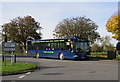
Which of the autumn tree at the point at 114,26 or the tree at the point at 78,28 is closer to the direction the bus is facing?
the autumn tree

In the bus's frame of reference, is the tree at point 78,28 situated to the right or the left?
on its left

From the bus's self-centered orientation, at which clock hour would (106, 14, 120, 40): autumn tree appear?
The autumn tree is roughly at 11 o'clock from the bus.

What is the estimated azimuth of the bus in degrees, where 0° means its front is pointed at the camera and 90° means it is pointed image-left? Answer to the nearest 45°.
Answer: approximately 315°
